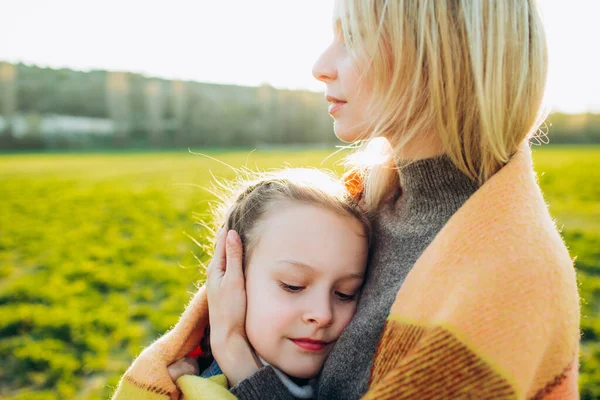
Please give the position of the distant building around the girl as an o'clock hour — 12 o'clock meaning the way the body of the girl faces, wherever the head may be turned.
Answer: The distant building is roughly at 7 o'clock from the girl.

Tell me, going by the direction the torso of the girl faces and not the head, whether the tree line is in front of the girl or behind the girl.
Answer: behind

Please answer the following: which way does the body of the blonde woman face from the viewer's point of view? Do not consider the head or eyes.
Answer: to the viewer's left

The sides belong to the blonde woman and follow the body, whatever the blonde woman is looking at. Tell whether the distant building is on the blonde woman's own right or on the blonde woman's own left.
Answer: on the blonde woman's own right

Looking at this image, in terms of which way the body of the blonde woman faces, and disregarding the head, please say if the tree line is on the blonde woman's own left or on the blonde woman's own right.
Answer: on the blonde woman's own right

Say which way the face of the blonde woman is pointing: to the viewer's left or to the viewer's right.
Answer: to the viewer's left

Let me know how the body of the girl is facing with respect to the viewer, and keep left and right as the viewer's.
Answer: facing the viewer and to the right of the viewer
